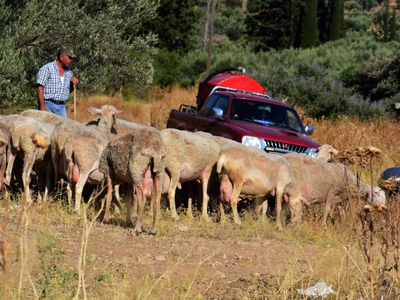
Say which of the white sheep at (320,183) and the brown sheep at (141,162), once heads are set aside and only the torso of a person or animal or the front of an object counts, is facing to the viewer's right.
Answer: the white sheep at (320,183)

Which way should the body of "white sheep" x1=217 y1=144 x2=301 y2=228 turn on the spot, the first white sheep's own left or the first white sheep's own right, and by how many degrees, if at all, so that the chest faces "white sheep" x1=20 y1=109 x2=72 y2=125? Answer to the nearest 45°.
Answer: approximately 180°

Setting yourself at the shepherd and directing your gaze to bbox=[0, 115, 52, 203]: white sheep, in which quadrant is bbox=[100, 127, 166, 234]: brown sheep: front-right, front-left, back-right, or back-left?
front-left

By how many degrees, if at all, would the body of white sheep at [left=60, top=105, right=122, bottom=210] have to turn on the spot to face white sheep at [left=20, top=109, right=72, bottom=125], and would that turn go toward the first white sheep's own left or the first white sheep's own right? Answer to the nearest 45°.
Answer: approximately 45° to the first white sheep's own left

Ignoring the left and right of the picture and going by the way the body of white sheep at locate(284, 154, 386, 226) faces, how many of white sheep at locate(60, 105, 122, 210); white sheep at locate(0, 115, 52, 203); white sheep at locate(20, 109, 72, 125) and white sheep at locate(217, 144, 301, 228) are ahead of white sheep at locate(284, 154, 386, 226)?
0

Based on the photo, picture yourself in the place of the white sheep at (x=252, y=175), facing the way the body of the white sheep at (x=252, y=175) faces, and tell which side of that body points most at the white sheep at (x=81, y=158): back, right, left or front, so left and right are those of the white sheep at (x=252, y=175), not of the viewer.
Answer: back

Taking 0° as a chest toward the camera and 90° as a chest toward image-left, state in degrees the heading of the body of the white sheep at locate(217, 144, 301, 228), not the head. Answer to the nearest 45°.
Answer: approximately 270°

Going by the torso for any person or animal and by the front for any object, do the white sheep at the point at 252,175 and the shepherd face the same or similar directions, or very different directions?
same or similar directions

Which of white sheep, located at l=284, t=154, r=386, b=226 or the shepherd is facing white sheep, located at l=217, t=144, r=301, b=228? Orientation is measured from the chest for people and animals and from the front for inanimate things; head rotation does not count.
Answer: the shepherd

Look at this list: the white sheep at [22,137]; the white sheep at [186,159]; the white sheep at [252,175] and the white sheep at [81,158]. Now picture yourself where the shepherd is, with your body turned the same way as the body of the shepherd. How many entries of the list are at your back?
0

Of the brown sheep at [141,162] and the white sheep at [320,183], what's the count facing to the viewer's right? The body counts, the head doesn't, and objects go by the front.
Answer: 1

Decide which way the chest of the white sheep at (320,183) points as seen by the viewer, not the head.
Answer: to the viewer's right

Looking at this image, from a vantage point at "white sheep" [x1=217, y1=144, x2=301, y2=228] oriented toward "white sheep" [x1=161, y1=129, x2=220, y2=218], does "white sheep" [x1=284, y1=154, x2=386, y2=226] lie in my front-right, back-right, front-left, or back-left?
back-right

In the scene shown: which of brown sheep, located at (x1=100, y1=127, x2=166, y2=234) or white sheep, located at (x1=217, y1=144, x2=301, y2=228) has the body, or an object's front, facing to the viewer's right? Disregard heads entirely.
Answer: white sheep, located at (x1=217, y1=144, x2=301, y2=228)

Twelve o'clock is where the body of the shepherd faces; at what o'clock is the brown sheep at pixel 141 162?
The brown sheep is roughly at 1 o'clock from the shepherd.

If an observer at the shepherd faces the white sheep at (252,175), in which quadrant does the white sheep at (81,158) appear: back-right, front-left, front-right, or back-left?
front-right
